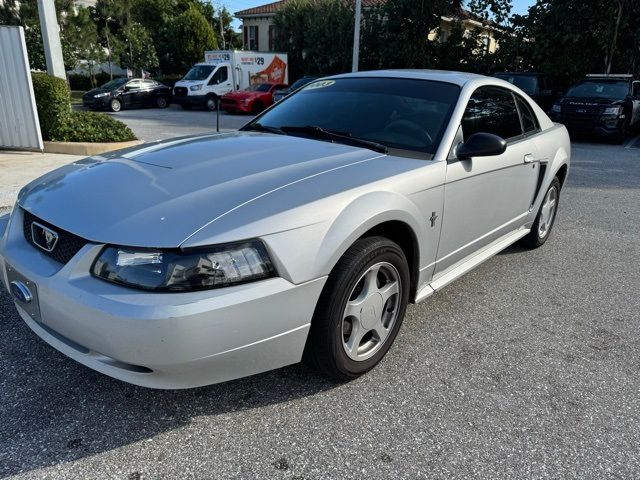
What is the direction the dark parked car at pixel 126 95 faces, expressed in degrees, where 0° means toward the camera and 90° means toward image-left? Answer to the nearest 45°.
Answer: approximately 45°

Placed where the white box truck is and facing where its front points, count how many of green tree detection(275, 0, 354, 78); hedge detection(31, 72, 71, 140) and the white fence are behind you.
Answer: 1

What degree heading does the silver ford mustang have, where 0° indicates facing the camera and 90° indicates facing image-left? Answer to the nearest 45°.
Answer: approximately 45°

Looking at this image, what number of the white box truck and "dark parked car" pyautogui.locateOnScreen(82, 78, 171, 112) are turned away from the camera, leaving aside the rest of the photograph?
0

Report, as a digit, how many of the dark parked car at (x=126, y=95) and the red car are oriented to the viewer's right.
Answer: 0

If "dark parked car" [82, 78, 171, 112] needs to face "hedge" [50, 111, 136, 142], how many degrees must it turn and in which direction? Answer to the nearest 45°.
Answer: approximately 45° to its left

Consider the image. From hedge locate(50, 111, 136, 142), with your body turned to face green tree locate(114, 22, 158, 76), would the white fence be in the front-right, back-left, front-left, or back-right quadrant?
back-left

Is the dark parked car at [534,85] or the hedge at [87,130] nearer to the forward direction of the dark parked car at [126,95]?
the hedge

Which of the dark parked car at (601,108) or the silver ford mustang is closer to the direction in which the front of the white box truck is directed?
the silver ford mustang
